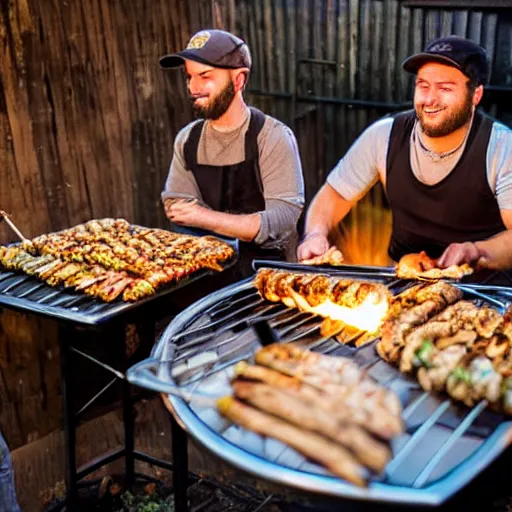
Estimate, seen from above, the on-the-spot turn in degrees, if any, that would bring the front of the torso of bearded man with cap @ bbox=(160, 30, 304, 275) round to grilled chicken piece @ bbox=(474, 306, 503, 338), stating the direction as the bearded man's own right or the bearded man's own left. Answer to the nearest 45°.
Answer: approximately 90° to the bearded man's own left

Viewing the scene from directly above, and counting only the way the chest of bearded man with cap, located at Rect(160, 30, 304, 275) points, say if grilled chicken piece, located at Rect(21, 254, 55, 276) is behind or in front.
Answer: in front

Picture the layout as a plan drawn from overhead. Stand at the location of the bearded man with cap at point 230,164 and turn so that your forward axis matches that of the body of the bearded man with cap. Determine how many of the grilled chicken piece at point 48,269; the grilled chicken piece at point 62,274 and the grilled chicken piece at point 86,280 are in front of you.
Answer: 3

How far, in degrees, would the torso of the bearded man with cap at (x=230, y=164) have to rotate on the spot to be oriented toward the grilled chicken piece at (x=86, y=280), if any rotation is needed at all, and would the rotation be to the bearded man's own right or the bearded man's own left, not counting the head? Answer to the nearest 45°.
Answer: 0° — they already face it

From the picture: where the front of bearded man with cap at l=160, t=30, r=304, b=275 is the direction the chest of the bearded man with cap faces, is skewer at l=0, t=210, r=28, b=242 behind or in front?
in front

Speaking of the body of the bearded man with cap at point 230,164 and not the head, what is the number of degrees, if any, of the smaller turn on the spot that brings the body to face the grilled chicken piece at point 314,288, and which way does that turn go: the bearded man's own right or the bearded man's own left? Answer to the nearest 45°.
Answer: approximately 45° to the bearded man's own left

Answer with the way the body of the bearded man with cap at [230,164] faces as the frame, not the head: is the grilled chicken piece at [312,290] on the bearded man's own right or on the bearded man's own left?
on the bearded man's own left

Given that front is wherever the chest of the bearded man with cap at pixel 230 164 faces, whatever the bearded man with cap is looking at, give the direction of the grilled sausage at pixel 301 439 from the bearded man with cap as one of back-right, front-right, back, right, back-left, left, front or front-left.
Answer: front-left

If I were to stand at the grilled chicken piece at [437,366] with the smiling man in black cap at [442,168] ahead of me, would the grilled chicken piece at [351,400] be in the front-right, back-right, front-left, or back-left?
back-left

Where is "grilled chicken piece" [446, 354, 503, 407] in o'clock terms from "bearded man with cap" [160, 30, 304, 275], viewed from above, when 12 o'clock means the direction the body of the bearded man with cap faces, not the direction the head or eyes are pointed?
The grilled chicken piece is roughly at 10 o'clock from the bearded man with cap.

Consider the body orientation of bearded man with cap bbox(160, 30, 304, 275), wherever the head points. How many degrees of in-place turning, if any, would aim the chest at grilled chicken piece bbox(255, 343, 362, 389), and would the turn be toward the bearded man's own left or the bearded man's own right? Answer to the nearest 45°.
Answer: approximately 45° to the bearded man's own left

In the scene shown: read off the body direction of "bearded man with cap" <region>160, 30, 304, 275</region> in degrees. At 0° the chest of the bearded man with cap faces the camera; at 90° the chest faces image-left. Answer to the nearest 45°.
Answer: approximately 45°
